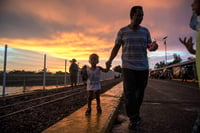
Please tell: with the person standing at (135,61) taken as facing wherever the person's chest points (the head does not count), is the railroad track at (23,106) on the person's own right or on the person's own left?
on the person's own right

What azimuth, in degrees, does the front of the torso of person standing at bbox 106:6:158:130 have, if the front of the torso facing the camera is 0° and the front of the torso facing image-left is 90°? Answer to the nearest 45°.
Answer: approximately 0°
